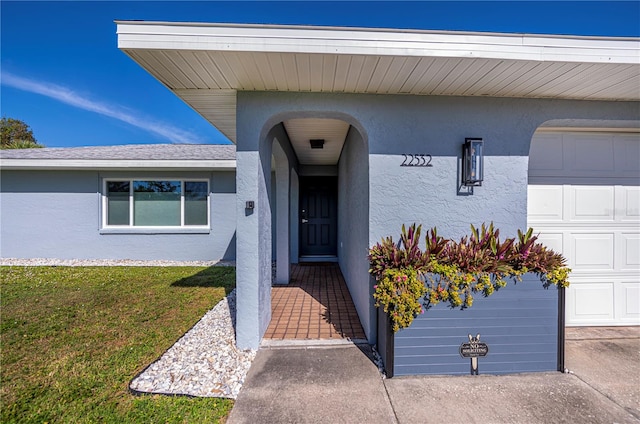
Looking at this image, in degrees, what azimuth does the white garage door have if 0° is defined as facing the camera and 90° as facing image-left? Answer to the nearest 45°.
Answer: approximately 0°

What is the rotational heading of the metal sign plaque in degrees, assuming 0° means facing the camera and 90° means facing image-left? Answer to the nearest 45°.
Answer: approximately 0°

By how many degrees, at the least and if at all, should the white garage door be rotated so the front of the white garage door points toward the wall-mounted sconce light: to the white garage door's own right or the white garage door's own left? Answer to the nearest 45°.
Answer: approximately 45° to the white garage door's own right
